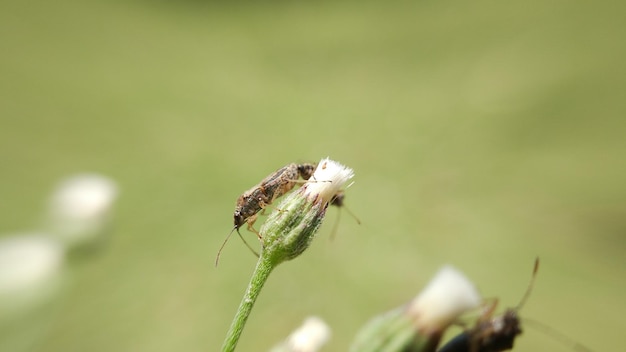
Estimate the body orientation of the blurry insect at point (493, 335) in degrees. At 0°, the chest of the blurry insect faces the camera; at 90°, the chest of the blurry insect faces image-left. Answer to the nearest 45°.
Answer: approximately 270°
